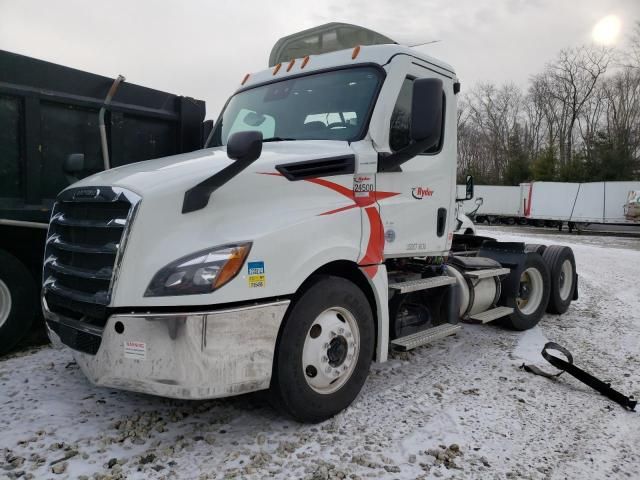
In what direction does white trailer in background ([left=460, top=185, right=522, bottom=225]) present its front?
to the viewer's left

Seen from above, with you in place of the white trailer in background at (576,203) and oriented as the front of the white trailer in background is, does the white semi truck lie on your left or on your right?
on your left

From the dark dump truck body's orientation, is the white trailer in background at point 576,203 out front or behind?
behind

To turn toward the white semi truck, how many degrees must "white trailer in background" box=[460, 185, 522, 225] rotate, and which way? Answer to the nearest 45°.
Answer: approximately 90° to its left

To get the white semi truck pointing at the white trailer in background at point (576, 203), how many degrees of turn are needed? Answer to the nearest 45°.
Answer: approximately 180°

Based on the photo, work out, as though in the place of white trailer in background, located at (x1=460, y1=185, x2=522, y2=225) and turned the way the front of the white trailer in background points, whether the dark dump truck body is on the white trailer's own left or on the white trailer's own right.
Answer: on the white trailer's own left
